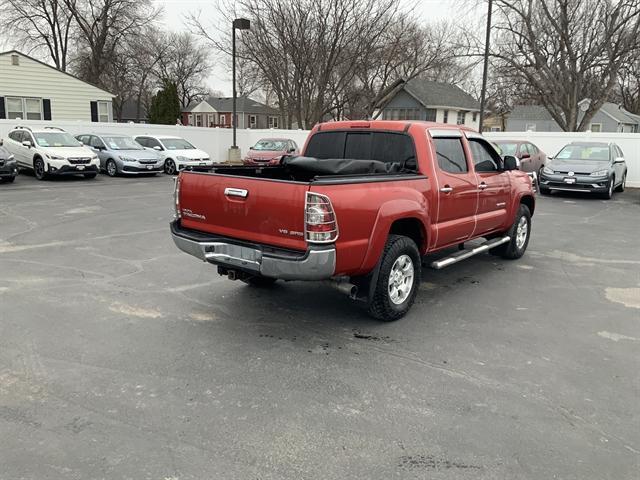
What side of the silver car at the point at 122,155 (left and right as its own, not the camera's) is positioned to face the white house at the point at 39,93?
back

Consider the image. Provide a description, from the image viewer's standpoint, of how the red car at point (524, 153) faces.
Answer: facing the viewer and to the left of the viewer

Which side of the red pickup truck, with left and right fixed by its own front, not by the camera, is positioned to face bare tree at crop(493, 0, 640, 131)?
front

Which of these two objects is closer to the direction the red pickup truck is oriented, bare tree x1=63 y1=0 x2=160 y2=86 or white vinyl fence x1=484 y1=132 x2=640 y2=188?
the white vinyl fence

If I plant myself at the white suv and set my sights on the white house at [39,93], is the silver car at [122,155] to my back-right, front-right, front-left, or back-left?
front-right

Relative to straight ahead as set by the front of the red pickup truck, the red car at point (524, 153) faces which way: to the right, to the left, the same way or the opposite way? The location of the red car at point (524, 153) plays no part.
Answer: the opposite way

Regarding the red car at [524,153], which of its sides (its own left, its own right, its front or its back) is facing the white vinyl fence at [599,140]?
back

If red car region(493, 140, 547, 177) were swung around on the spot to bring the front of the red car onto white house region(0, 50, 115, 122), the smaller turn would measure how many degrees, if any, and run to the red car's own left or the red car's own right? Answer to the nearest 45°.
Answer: approximately 45° to the red car's own right

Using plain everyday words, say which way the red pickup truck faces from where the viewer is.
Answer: facing away from the viewer and to the right of the viewer

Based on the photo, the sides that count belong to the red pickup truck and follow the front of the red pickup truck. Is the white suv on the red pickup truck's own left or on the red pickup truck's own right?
on the red pickup truck's own left

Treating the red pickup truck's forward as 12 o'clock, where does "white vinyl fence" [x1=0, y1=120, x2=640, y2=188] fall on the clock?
The white vinyl fence is roughly at 10 o'clock from the red pickup truck.

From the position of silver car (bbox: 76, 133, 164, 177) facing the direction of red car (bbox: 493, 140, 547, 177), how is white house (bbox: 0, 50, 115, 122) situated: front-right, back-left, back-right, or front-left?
back-left

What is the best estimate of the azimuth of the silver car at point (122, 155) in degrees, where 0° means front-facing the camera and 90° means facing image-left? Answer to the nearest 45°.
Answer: approximately 315°

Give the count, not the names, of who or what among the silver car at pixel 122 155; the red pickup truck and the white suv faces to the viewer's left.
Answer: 0
